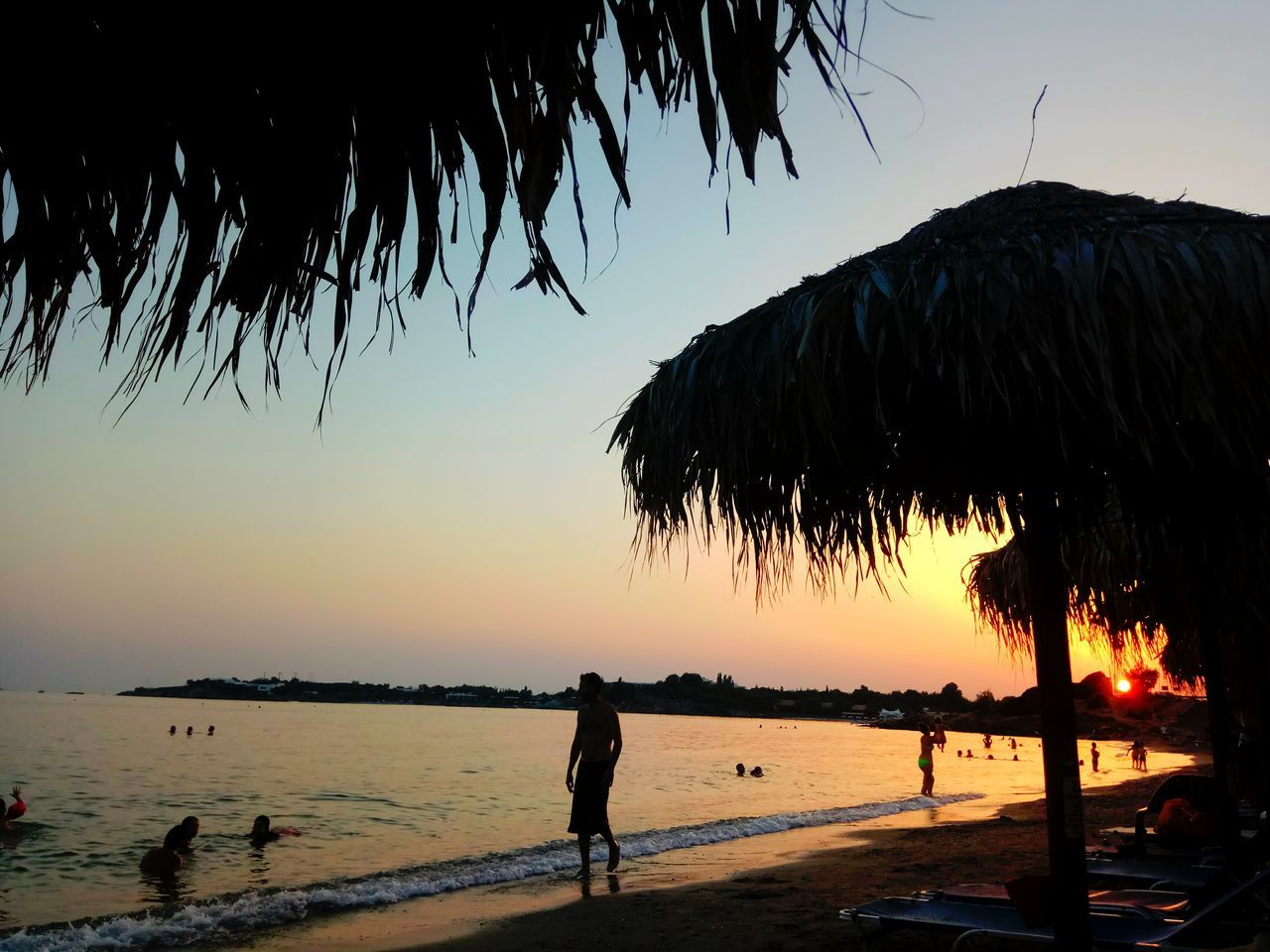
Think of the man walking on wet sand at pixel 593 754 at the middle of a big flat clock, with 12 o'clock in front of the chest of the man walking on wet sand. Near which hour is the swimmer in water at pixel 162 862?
The swimmer in water is roughly at 3 o'clock from the man walking on wet sand.

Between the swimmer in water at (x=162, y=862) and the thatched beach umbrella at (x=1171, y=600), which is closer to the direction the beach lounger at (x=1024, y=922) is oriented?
the swimmer in water

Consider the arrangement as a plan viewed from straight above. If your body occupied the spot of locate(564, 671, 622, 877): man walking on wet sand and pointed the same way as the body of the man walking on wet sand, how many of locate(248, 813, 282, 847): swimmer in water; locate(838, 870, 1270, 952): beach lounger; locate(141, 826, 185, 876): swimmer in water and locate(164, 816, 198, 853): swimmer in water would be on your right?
3

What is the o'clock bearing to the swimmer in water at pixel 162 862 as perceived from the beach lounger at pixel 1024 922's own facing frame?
The swimmer in water is roughly at 1 o'clock from the beach lounger.

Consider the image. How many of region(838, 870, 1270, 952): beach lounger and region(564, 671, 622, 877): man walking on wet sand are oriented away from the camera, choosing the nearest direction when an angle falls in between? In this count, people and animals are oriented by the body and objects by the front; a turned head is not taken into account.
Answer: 0

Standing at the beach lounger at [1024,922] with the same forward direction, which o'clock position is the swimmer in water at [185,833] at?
The swimmer in water is roughly at 1 o'clock from the beach lounger.

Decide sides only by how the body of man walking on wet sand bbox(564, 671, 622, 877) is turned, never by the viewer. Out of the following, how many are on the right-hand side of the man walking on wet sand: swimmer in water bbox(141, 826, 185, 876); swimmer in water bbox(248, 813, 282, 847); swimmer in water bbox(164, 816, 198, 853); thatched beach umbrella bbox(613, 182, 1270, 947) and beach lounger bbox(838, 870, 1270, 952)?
3

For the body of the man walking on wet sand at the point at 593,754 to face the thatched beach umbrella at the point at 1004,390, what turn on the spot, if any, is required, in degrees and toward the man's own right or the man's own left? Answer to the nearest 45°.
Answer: approximately 45° to the man's own left

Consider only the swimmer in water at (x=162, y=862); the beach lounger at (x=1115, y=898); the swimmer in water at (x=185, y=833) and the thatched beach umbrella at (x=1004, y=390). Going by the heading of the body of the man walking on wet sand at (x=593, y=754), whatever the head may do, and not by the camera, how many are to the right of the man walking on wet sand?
2

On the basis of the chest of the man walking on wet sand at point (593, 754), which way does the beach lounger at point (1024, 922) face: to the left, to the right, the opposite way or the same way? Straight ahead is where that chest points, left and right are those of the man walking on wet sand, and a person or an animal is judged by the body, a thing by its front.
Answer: to the right

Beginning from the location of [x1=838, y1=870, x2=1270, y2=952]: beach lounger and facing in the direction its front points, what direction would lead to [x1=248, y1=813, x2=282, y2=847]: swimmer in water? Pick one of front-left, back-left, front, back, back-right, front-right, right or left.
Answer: front-right

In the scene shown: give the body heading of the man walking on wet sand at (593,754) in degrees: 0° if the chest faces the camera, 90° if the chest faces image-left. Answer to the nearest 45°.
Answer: approximately 45°

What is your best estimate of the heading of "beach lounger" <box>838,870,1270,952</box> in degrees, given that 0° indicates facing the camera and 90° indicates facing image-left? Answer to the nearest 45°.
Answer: approximately 90°

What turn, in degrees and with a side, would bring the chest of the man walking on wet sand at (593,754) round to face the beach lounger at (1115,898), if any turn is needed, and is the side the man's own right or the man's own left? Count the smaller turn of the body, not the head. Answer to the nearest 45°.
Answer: approximately 90° to the man's own left

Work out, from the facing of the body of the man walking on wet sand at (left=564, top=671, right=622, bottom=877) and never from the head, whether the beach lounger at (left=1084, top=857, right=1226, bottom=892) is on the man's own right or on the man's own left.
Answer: on the man's own left

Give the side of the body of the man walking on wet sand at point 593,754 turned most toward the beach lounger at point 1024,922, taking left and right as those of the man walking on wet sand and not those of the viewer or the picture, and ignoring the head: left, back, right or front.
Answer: left
